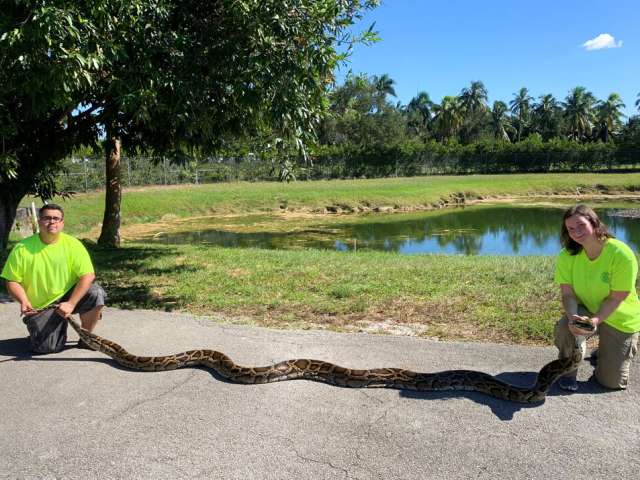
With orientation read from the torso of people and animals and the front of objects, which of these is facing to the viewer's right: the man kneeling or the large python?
the large python

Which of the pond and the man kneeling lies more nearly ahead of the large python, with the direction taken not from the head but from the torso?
the pond

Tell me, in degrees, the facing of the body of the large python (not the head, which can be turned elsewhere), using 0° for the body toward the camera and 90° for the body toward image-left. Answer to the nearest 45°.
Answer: approximately 270°

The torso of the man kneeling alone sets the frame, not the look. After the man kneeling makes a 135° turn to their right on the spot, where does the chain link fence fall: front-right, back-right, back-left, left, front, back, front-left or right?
front-right

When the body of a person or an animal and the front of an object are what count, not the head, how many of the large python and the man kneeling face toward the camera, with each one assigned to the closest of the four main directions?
1

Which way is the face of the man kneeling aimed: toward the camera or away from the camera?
toward the camera

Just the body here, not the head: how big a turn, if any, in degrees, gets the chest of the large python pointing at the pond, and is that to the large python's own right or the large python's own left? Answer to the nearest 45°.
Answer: approximately 90° to the large python's own left

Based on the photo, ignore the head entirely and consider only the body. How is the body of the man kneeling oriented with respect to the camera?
toward the camera
